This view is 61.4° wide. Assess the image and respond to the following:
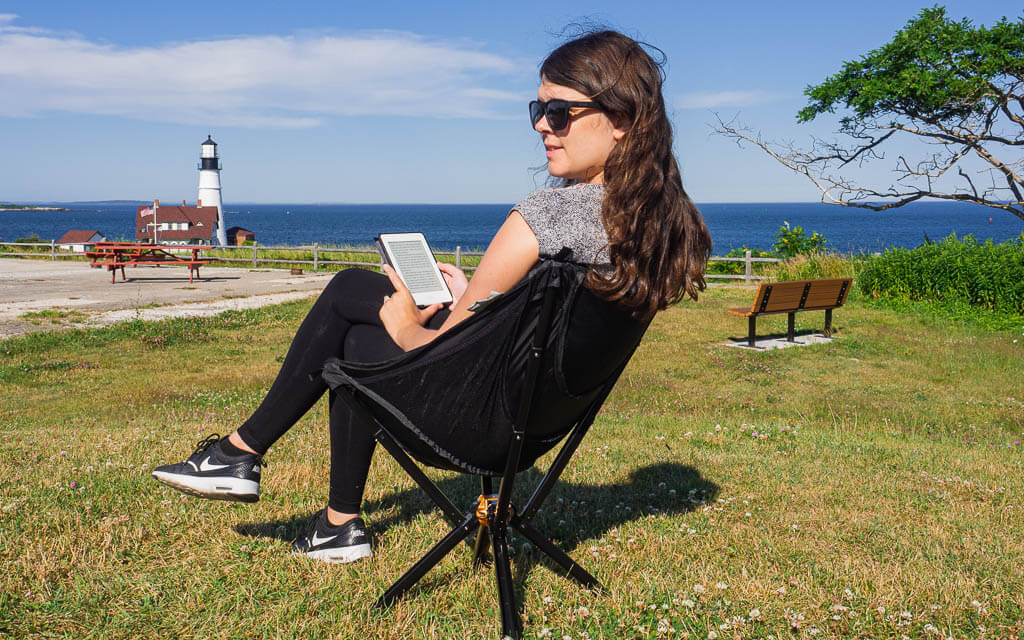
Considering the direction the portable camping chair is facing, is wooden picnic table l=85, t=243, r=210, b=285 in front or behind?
in front

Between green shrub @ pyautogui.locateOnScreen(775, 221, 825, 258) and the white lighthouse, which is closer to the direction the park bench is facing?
the white lighthouse

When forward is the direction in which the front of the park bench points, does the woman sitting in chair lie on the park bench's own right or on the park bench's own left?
on the park bench's own left

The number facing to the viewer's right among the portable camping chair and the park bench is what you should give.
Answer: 0

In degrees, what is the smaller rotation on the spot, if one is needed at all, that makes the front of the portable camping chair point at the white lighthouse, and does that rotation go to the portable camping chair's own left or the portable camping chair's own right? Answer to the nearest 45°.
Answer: approximately 45° to the portable camping chair's own right

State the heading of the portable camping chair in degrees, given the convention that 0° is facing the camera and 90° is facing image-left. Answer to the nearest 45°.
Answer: approximately 135°

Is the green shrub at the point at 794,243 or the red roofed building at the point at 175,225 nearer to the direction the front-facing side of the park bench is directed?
the red roofed building

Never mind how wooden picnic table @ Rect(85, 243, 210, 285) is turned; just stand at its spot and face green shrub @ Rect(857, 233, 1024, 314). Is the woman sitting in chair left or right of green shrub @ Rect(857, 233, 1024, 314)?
right

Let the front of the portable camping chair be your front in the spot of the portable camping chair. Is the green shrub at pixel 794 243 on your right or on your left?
on your right
